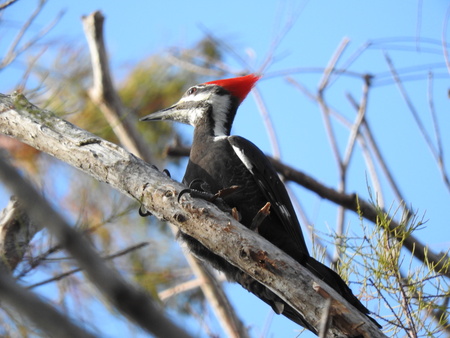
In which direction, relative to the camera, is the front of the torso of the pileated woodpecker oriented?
to the viewer's left

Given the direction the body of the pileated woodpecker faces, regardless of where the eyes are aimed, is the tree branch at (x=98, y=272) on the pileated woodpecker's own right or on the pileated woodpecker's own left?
on the pileated woodpecker's own left

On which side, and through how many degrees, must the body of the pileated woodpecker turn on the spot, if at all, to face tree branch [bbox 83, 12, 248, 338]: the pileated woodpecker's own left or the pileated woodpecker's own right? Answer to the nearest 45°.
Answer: approximately 45° to the pileated woodpecker's own right

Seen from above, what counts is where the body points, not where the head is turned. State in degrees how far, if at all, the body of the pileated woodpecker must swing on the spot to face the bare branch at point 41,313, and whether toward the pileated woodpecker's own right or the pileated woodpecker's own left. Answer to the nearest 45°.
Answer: approximately 90° to the pileated woodpecker's own left

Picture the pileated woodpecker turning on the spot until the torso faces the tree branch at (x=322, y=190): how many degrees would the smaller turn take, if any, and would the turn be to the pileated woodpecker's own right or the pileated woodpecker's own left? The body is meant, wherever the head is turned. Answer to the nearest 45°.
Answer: approximately 135° to the pileated woodpecker's own right

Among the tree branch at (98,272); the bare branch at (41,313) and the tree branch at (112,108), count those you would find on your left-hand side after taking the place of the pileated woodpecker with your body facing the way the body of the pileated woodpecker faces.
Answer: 2
